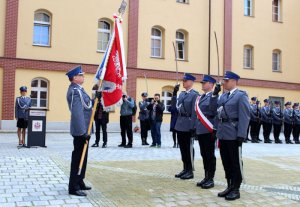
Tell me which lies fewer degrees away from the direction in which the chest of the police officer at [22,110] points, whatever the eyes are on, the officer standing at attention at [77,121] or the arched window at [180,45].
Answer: the officer standing at attention

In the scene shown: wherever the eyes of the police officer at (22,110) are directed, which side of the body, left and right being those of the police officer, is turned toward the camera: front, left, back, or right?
front

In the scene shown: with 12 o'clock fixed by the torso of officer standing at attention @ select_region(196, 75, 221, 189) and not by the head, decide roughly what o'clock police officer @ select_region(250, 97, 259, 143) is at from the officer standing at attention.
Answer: The police officer is roughly at 5 o'clock from the officer standing at attention.

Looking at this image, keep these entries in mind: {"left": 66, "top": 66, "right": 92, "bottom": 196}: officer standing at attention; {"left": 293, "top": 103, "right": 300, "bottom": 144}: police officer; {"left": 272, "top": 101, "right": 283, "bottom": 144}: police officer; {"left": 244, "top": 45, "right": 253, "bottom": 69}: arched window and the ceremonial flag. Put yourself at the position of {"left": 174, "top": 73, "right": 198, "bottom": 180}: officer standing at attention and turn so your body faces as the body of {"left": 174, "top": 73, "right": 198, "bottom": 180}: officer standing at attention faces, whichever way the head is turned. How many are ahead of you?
2

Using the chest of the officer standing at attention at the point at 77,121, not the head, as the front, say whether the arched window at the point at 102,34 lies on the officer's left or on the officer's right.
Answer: on the officer's left

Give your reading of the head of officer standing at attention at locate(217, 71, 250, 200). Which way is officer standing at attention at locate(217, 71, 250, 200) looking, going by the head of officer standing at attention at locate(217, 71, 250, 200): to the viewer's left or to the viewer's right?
to the viewer's left

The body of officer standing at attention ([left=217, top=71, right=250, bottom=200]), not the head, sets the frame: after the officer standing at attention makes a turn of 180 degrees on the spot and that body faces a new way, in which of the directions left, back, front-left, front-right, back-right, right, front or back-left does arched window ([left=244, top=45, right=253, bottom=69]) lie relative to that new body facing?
front-left

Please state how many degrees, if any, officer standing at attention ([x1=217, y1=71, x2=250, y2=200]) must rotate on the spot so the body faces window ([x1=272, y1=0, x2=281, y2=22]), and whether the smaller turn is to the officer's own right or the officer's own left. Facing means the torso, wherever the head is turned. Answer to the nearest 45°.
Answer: approximately 135° to the officer's own right
